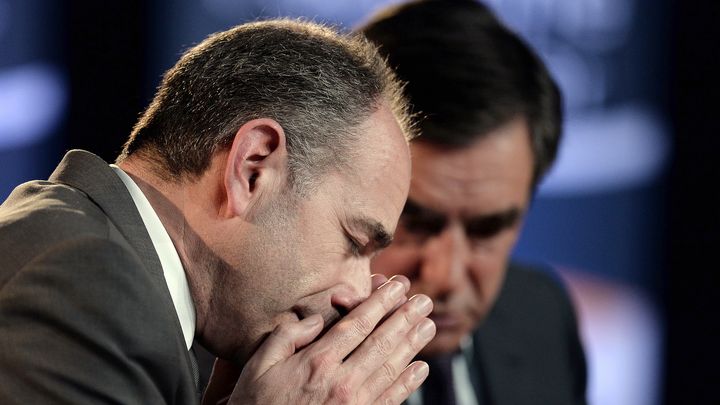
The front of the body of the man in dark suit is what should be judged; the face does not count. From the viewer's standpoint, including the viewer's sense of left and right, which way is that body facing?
facing to the right of the viewer

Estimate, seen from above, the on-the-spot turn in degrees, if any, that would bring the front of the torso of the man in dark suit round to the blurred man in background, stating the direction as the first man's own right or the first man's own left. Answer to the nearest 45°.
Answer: approximately 45° to the first man's own left

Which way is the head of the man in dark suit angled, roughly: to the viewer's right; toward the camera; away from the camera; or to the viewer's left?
to the viewer's right

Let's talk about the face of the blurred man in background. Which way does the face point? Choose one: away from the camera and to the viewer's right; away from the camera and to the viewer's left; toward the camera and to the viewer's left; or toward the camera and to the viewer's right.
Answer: toward the camera and to the viewer's left
